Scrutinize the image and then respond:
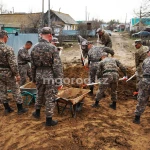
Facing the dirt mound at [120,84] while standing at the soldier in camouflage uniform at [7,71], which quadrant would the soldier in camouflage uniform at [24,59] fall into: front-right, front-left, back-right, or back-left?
front-left

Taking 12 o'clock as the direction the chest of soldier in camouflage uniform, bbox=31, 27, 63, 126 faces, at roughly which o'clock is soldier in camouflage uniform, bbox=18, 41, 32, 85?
soldier in camouflage uniform, bbox=18, 41, 32, 85 is roughly at 10 o'clock from soldier in camouflage uniform, bbox=31, 27, 63, 126.

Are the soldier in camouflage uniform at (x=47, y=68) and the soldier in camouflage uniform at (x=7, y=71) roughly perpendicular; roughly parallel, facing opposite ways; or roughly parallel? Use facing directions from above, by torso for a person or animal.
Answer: roughly parallel

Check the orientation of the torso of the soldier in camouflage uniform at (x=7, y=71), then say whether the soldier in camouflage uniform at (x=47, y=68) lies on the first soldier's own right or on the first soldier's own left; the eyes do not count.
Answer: on the first soldier's own right

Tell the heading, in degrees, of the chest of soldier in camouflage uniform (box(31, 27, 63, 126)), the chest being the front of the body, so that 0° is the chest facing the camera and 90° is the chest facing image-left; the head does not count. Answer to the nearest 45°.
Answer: approximately 225°

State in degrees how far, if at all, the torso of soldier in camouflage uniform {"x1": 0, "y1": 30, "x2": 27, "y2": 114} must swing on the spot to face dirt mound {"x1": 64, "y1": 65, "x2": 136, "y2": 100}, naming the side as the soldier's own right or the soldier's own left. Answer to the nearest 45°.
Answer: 0° — they already face it

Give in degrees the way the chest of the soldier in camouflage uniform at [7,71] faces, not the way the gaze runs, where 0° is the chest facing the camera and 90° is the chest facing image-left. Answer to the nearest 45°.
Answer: approximately 225°

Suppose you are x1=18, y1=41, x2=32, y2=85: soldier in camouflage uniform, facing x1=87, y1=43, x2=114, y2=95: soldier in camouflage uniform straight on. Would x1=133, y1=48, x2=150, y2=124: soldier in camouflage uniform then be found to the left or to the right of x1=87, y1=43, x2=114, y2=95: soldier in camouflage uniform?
right

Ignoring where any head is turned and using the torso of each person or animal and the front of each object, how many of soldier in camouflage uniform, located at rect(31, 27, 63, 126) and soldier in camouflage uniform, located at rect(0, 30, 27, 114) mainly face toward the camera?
0
